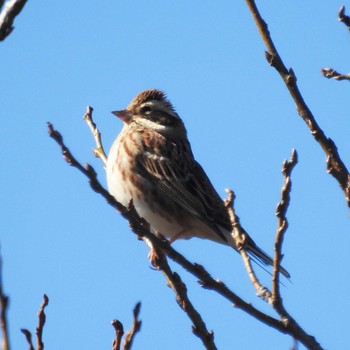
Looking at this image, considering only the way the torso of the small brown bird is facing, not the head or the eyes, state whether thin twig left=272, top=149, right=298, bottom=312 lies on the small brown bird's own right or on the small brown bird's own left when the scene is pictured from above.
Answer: on the small brown bird's own left

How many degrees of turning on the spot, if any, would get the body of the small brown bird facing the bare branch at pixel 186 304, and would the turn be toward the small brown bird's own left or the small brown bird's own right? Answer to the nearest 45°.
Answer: approximately 90° to the small brown bird's own left

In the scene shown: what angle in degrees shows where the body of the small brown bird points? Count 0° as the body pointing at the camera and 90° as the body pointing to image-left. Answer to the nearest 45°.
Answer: approximately 90°
